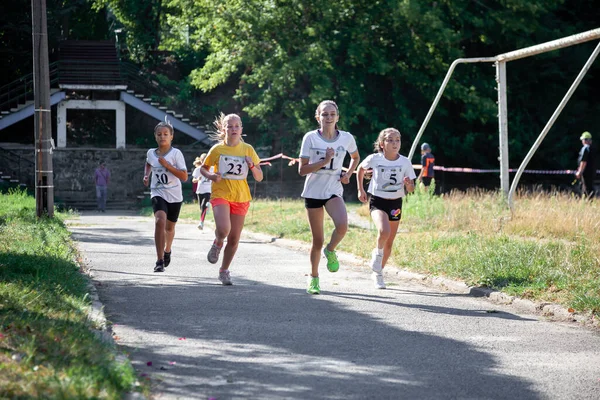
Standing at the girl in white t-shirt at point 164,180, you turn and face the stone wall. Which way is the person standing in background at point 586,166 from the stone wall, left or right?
right

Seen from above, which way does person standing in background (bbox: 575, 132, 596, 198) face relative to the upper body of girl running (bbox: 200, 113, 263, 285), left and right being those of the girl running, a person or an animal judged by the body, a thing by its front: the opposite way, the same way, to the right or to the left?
to the right

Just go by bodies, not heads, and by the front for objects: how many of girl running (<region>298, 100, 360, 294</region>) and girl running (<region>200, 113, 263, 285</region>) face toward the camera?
2

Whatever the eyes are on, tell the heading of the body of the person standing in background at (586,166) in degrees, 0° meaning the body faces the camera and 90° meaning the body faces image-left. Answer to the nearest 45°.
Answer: approximately 90°

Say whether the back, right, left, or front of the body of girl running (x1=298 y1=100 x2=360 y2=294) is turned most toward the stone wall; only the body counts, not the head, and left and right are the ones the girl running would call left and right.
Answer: back

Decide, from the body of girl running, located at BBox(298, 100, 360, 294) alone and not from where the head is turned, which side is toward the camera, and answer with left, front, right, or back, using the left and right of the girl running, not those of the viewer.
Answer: front

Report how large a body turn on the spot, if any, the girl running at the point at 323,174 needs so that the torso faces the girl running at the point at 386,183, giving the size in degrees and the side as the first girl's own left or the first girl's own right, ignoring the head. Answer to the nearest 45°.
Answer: approximately 135° to the first girl's own left

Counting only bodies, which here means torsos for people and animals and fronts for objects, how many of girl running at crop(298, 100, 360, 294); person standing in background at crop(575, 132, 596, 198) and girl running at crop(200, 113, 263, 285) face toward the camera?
2

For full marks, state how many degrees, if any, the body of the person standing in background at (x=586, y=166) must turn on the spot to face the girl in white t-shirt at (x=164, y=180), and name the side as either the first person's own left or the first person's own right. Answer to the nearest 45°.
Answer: approximately 90° to the first person's own left

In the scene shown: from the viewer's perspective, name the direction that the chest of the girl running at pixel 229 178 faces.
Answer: toward the camera
